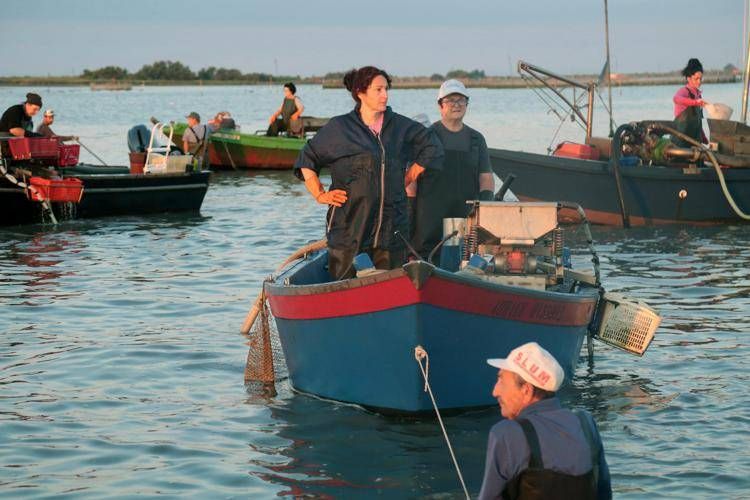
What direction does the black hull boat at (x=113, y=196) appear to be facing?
to the viewer's right

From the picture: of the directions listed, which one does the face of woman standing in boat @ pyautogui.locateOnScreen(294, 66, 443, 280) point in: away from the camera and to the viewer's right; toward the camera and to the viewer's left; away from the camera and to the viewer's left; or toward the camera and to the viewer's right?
toward the camera and to the viewer's right

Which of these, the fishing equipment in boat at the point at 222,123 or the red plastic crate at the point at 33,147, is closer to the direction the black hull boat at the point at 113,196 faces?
the fishing equipment in boat

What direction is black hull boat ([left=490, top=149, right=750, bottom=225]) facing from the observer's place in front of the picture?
facing to the left of the viewer

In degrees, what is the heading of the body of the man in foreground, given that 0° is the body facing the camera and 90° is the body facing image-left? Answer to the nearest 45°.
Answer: approximately 135°

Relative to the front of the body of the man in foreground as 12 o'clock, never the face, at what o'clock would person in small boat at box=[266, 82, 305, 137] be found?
The person in small boat is roughly at 1 o'clock from the man in foreground.

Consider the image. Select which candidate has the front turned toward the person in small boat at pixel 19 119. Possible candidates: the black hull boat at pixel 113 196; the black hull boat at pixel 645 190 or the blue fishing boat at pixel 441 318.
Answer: the black hull boat at pixel 645 190

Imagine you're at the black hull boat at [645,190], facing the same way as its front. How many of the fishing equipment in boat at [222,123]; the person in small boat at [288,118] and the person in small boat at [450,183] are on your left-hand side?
1

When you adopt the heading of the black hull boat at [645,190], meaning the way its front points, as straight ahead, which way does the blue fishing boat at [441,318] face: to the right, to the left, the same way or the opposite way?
to the left

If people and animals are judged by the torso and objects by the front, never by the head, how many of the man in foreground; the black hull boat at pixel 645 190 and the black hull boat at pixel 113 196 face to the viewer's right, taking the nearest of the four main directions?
1

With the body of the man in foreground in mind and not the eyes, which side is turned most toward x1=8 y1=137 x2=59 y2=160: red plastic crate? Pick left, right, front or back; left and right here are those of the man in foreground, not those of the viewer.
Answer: front

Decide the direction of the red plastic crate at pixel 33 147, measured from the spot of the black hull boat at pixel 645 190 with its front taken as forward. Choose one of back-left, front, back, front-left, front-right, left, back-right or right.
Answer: front

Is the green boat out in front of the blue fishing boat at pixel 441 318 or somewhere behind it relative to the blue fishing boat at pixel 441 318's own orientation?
behind

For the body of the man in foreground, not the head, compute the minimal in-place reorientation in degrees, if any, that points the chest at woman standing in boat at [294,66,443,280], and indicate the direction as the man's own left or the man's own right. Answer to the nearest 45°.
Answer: approximately 45° to the man's own right
